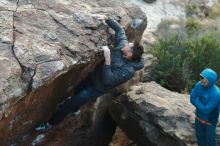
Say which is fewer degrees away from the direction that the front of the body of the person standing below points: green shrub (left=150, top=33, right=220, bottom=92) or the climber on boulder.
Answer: the climber on boulder

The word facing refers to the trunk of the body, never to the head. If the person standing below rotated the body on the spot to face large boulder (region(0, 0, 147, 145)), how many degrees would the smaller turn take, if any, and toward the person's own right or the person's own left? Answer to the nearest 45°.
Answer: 0° — they already face it

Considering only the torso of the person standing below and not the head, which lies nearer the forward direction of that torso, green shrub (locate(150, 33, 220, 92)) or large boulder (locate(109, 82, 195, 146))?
the large boulder

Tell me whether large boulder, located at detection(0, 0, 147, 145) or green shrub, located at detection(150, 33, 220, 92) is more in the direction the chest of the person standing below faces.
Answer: the large boulder

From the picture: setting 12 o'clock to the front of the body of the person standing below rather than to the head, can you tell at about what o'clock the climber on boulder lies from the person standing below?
The climber on boulder is roughly at 1 o'clock from the person standing below.

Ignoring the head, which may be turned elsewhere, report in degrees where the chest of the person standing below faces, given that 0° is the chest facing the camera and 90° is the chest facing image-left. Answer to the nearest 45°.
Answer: approximately 45°

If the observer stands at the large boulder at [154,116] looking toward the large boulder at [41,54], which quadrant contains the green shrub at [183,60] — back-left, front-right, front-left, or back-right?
back-right

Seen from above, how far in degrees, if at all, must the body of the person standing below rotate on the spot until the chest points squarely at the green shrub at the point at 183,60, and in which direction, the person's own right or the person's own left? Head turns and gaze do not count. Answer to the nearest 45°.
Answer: approximately 135° to the person's own right

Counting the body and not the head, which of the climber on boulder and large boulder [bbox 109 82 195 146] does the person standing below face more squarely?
the climber on boulder
